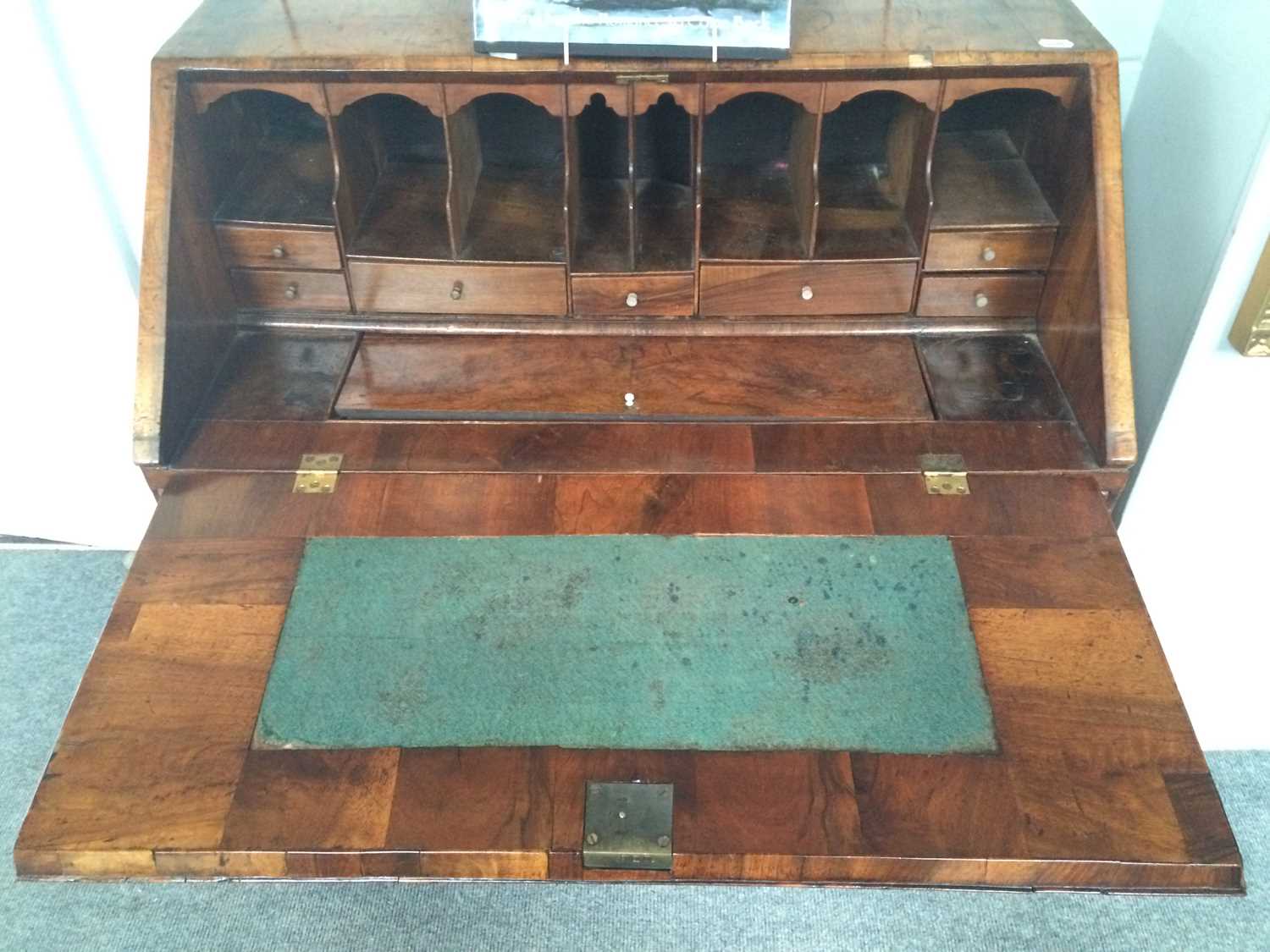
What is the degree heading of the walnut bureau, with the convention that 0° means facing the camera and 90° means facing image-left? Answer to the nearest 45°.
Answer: approximately 0°
